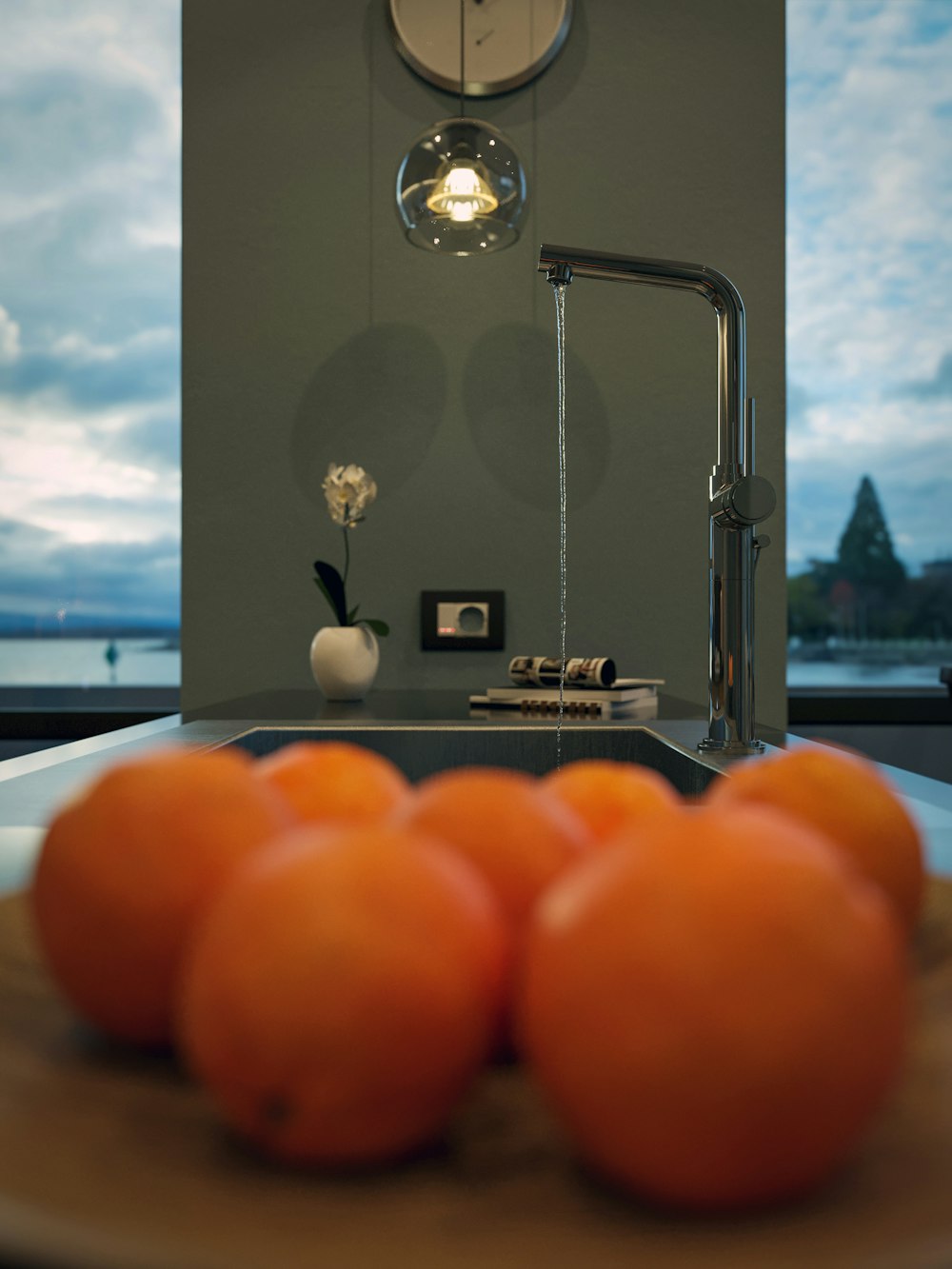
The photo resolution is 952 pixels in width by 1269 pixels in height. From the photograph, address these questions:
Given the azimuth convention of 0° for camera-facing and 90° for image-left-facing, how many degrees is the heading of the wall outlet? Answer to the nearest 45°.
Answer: approximately 0°

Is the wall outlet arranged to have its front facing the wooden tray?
yes

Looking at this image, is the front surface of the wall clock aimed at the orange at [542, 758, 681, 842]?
yes

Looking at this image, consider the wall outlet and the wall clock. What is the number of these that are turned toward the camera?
2

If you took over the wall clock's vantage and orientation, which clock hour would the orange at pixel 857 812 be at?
The orange is roughly at 12 o'clock from the wall clock.

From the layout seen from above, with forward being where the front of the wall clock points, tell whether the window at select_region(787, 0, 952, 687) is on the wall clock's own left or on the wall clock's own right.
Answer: on the wall clock's own left
